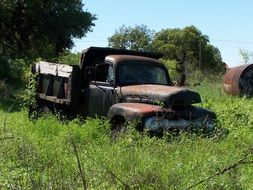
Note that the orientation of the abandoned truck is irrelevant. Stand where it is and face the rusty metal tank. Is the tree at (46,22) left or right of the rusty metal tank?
left

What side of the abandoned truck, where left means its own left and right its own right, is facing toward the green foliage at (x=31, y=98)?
back

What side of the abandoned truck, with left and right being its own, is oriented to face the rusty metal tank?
left

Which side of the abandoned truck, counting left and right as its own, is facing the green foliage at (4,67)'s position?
back

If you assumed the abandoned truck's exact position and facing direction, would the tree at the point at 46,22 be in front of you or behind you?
behind

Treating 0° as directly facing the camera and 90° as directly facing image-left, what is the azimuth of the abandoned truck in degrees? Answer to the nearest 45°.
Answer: approximately 315°
